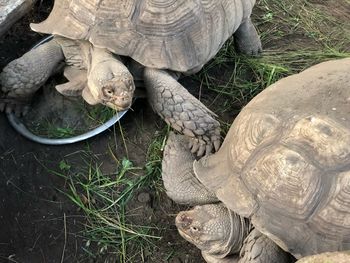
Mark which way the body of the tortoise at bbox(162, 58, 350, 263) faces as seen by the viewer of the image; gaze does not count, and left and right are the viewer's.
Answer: facing the viewer and to the left of the viewer

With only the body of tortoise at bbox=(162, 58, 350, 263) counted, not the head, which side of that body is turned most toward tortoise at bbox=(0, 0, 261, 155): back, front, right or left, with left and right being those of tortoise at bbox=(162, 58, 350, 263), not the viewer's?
right

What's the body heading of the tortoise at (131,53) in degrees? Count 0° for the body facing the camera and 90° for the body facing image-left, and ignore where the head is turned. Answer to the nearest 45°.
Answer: approximately 45°

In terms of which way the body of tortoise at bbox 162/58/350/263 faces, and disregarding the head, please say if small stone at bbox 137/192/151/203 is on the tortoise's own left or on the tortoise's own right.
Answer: on the tortoise's own right

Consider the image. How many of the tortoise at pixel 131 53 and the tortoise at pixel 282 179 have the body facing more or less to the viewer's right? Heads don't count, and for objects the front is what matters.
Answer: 0
